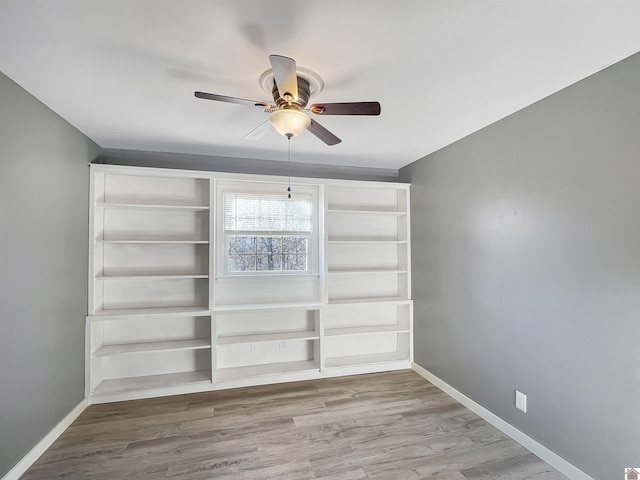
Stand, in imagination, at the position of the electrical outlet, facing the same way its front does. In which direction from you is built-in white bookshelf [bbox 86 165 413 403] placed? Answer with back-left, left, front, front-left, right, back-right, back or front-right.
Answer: front-right

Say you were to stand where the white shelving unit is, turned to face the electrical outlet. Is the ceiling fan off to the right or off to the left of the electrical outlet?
right

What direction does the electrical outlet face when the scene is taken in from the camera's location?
facing the viewer and to the left of the viewer

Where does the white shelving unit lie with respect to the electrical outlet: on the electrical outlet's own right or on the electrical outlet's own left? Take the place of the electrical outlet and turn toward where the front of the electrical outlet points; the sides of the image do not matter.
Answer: on the electrical outlet's own right

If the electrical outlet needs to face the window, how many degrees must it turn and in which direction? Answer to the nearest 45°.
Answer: approximately 45° to its right
